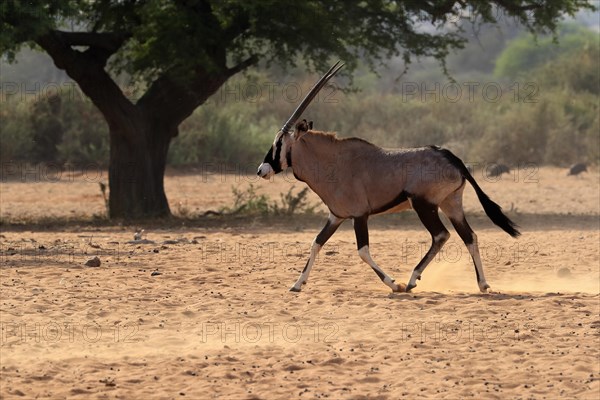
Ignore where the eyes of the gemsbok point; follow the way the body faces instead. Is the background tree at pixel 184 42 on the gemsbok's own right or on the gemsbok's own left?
on the gemsbok's own right

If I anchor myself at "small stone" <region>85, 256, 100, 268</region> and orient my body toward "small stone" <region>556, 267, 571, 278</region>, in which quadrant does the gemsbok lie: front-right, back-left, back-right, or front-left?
front-right

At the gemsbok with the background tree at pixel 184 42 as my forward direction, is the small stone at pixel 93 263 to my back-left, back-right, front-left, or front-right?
front-left

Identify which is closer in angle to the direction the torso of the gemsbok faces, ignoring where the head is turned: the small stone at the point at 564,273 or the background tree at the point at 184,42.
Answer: the background tree

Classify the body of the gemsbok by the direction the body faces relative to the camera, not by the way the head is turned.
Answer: to the viewer's left

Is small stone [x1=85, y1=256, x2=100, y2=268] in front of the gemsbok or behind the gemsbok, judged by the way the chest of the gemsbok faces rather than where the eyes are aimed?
in front

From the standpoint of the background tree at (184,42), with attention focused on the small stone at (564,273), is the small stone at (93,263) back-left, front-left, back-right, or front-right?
front-right

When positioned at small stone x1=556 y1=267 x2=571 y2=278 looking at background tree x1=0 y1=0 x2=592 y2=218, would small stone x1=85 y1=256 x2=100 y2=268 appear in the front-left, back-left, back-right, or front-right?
front-left

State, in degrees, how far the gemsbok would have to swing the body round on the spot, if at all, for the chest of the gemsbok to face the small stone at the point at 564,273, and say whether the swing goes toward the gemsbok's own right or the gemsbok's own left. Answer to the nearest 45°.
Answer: approximately 135° to the gemsbok's own right

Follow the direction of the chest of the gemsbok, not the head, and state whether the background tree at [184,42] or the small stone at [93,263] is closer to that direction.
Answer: the small stone
